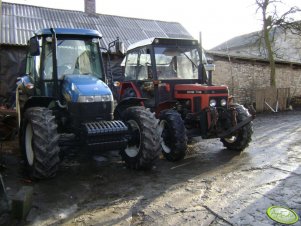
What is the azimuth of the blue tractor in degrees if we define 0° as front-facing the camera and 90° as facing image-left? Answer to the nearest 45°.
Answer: approximately 315°

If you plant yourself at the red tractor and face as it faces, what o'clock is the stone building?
The stone building is roughly at 8 o'clock from the red tractor.

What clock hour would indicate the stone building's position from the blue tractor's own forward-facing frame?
The stone building is roughly at 9 o'clock from the blue tractor.

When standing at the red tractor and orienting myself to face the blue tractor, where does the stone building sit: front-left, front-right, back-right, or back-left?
back-right

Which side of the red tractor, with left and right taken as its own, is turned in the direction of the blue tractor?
right

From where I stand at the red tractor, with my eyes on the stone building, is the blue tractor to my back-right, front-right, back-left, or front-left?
back-left

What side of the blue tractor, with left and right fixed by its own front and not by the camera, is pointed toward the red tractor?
left

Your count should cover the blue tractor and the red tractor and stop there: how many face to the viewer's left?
0

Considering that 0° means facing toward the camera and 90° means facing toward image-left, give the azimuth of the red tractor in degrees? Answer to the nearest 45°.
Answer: approximately 315°
